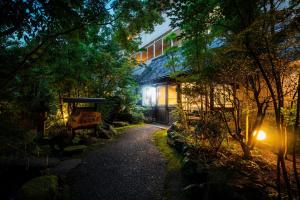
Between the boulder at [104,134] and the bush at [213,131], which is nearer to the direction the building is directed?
the boulder

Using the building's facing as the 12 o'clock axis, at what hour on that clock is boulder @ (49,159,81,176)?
The boulder is roughly at 11 o'clock from the building.

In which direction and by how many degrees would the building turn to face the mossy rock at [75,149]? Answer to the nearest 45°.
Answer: approximately 45° to its left

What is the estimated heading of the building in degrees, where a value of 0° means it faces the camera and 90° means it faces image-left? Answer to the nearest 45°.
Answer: approximately 45°

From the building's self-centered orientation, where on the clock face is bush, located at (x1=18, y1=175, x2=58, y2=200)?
The bush is roughly at 11 o'clock from the building.

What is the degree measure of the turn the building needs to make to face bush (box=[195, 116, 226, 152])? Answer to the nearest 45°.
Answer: approximately 45° to its left

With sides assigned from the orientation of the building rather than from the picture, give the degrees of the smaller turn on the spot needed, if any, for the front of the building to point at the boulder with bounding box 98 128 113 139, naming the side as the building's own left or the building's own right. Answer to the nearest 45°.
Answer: approximately 45° to the building's own left

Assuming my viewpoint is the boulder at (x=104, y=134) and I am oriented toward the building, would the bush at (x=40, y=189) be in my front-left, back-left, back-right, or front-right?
back-right

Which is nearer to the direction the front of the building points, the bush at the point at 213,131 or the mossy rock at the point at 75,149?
the mossy rock
